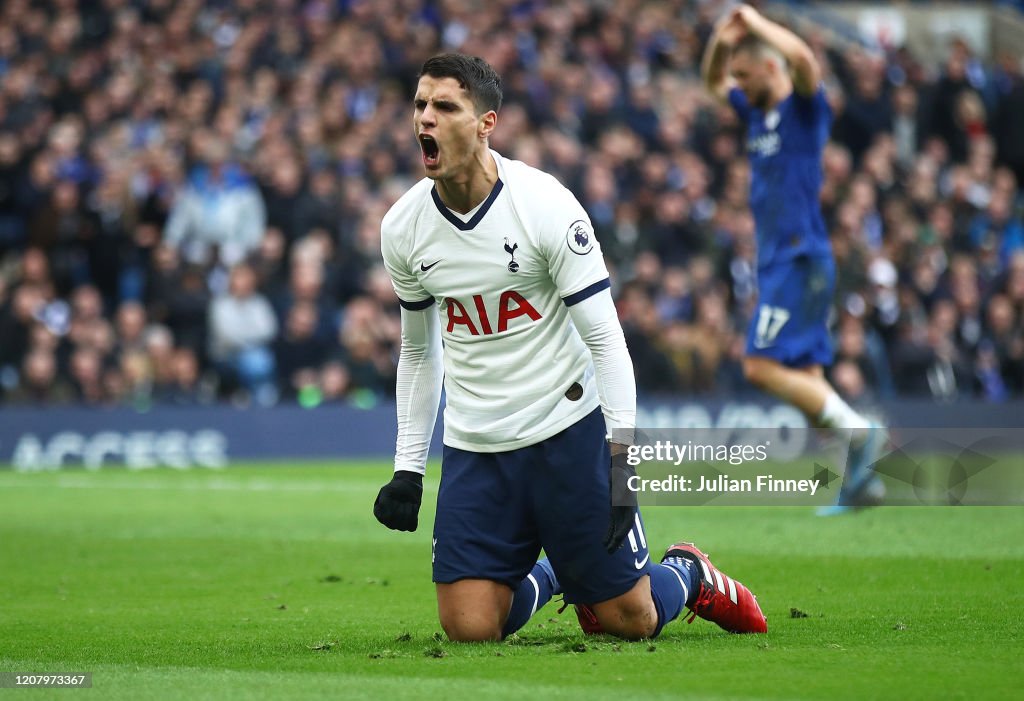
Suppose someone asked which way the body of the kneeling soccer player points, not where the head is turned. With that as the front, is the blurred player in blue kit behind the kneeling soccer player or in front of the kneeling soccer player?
behind

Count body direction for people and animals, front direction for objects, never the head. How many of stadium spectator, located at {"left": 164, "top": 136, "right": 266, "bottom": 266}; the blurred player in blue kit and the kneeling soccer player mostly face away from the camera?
0

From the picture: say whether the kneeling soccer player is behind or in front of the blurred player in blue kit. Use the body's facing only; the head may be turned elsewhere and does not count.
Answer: in front

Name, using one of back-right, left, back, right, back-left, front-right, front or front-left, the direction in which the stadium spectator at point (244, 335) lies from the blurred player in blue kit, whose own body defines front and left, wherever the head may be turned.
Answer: right

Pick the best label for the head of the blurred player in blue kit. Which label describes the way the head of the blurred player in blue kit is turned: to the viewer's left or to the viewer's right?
to the viewer's left

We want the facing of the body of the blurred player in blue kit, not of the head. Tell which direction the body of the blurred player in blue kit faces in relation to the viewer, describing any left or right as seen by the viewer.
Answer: facing the viewer and to the left of the viewer

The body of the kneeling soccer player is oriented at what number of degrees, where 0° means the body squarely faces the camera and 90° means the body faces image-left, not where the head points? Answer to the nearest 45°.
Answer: approximately 45°

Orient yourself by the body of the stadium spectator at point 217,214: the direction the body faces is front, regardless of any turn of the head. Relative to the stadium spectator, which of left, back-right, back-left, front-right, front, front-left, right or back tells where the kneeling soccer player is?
front

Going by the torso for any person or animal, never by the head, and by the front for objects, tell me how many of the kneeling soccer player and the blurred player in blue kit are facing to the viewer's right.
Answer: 0

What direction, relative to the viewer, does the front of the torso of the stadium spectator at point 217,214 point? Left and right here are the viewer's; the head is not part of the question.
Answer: facing the viewer

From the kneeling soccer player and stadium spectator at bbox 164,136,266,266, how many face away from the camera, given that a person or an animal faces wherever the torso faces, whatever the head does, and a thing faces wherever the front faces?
0

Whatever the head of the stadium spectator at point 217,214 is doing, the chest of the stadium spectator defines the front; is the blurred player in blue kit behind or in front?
in front
